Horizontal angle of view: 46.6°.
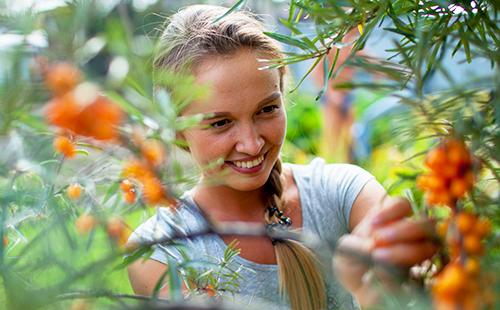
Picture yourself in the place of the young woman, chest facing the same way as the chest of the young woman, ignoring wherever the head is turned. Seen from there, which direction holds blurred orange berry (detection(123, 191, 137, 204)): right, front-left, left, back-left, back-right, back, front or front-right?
front

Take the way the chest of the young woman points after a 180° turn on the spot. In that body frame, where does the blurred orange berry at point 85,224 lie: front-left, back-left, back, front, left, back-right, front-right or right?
back

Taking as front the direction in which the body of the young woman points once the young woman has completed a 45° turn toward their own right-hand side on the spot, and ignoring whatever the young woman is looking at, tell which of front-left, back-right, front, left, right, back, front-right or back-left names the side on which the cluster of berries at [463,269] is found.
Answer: front-left

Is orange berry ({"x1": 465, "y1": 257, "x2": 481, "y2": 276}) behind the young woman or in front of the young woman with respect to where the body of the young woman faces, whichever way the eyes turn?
in front

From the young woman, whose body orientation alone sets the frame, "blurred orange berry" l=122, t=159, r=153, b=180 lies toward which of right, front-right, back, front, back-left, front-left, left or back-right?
front

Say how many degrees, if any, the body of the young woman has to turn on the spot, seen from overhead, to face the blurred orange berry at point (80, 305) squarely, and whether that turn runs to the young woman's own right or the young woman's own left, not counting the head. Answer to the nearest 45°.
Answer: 0° — they already face it

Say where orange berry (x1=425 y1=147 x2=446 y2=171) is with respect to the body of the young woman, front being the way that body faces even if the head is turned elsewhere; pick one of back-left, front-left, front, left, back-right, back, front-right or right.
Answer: front

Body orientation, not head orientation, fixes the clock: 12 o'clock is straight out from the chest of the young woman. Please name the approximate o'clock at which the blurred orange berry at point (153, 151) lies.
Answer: The blurred orange berry is roughly at 12 o'clock from the young woman.

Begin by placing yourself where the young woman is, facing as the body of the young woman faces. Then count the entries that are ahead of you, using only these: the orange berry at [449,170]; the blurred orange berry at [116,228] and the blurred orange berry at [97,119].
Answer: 3

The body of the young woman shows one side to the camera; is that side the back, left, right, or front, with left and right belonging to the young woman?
front
